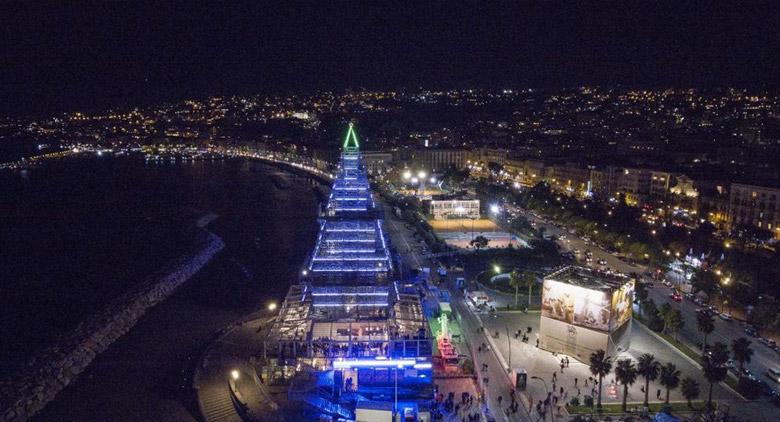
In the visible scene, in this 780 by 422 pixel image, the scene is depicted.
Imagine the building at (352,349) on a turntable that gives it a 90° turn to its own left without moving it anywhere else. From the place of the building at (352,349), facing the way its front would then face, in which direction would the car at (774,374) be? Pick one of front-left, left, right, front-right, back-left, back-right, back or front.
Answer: front

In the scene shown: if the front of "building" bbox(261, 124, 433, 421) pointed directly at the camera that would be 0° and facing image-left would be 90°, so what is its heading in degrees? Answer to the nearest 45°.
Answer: approximately 0°

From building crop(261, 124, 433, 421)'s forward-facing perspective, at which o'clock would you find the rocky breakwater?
The rocky breakwater is roughly at 4 o'clock from the building.

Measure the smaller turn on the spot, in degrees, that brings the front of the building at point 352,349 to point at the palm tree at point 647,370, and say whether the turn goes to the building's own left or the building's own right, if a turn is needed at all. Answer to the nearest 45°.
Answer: approximately 90° to the building's own left

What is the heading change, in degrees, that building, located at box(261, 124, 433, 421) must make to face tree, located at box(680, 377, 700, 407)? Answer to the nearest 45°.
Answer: approximately 90° to its left

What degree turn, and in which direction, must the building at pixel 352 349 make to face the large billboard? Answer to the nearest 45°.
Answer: approximately 90° to its left

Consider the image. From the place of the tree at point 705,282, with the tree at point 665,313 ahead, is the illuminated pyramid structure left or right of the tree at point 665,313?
right
